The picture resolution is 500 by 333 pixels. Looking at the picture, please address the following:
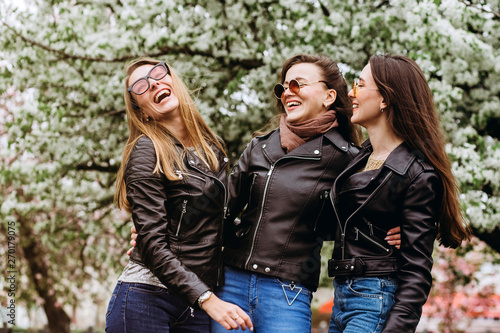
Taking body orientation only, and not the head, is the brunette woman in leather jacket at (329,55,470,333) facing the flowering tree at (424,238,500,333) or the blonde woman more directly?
the blonde woman

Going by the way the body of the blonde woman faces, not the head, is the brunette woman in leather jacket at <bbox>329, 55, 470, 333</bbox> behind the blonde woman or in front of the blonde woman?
in front

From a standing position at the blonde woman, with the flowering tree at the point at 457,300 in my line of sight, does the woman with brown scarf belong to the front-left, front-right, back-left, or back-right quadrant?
front-right

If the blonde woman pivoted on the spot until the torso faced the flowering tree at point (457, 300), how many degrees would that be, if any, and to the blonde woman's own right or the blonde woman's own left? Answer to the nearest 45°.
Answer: approximately 90° to the blonde woman's own left

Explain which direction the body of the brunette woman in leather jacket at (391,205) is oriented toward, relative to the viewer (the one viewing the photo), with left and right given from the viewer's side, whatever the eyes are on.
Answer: facing the viewer and to the left of the viewer

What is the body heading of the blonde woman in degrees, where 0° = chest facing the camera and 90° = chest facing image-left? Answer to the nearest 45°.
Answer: approximately 315°

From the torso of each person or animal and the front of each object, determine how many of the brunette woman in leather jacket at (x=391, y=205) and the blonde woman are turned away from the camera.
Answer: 0

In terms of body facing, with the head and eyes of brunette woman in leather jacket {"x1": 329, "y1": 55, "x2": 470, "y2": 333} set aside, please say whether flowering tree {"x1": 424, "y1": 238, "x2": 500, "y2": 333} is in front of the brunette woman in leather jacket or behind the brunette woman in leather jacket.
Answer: behind

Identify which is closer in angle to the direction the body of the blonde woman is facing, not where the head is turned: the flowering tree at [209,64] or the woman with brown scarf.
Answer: the woman with brown scarf

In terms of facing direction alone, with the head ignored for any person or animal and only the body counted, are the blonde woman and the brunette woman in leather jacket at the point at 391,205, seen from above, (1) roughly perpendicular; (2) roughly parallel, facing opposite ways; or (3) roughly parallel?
roughly perpendicular

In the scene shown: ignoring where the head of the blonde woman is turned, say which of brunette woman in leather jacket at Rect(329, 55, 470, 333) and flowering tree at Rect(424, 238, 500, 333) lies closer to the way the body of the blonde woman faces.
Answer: the brunette woman in leather jacket

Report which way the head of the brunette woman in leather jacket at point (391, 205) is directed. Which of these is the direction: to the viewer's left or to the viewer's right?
to the viewer's left
